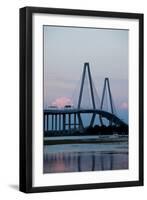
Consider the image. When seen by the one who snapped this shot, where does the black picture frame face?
facing the viewer and to the right of the viewer
